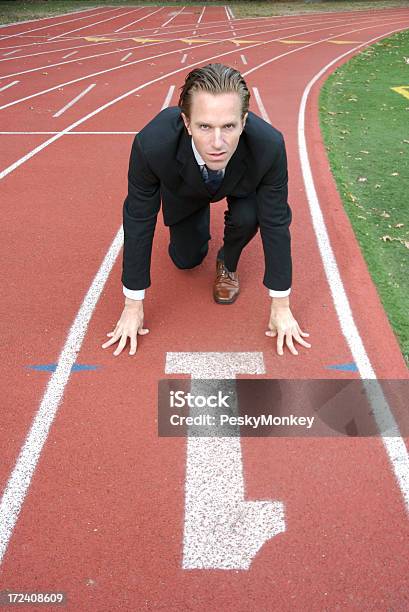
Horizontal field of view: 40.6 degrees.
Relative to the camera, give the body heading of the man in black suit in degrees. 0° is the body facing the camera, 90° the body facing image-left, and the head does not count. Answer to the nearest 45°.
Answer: approximately 0°
